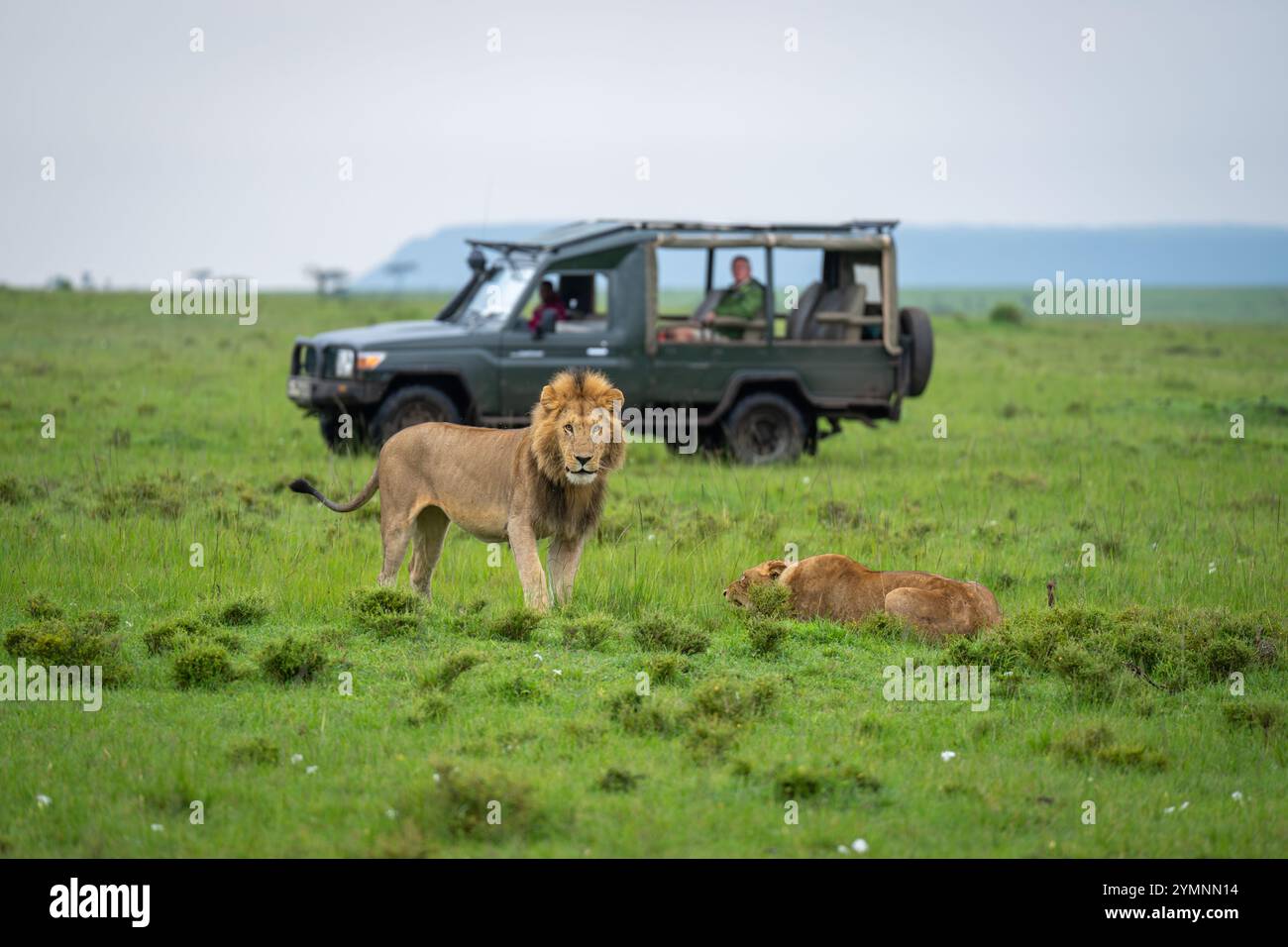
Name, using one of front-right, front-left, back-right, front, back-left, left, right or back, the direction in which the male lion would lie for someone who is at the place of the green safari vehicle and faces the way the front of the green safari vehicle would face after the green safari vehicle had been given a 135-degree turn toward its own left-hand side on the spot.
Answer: front-right

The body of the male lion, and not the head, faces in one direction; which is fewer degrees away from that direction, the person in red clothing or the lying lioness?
the lying lioness

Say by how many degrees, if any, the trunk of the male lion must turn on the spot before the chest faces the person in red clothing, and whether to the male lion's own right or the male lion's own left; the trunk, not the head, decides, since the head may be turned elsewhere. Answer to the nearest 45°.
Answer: approximately 135° to the male lion's own left

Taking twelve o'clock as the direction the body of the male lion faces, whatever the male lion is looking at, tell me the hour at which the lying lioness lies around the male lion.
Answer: The lying lioness is roughly at 11 o'clock from the male lion.

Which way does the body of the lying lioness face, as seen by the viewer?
to the viewer's left

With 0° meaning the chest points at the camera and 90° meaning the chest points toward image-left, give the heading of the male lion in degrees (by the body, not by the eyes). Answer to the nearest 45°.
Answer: approximately 315°

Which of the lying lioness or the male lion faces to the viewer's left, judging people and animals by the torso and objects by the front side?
the lying lioness

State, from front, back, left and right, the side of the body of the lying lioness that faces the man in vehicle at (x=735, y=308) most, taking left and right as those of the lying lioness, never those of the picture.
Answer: right

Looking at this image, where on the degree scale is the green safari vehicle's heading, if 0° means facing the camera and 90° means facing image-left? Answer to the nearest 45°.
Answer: approximately 90°

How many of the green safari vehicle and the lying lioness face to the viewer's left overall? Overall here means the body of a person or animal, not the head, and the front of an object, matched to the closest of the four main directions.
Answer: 2

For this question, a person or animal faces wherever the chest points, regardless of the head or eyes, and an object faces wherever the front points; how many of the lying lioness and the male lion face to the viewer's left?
1

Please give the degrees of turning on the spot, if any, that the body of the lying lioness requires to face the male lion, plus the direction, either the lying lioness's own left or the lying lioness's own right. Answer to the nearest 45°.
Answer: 0° — it already faces it
